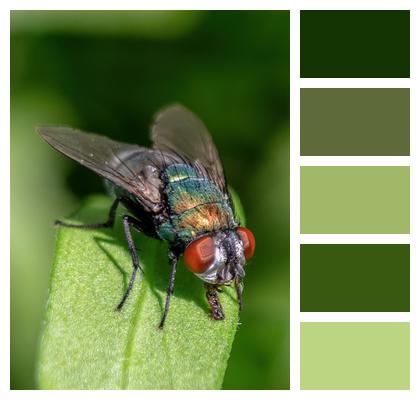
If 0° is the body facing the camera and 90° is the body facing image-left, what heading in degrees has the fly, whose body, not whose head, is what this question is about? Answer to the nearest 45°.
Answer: approximately 315°
